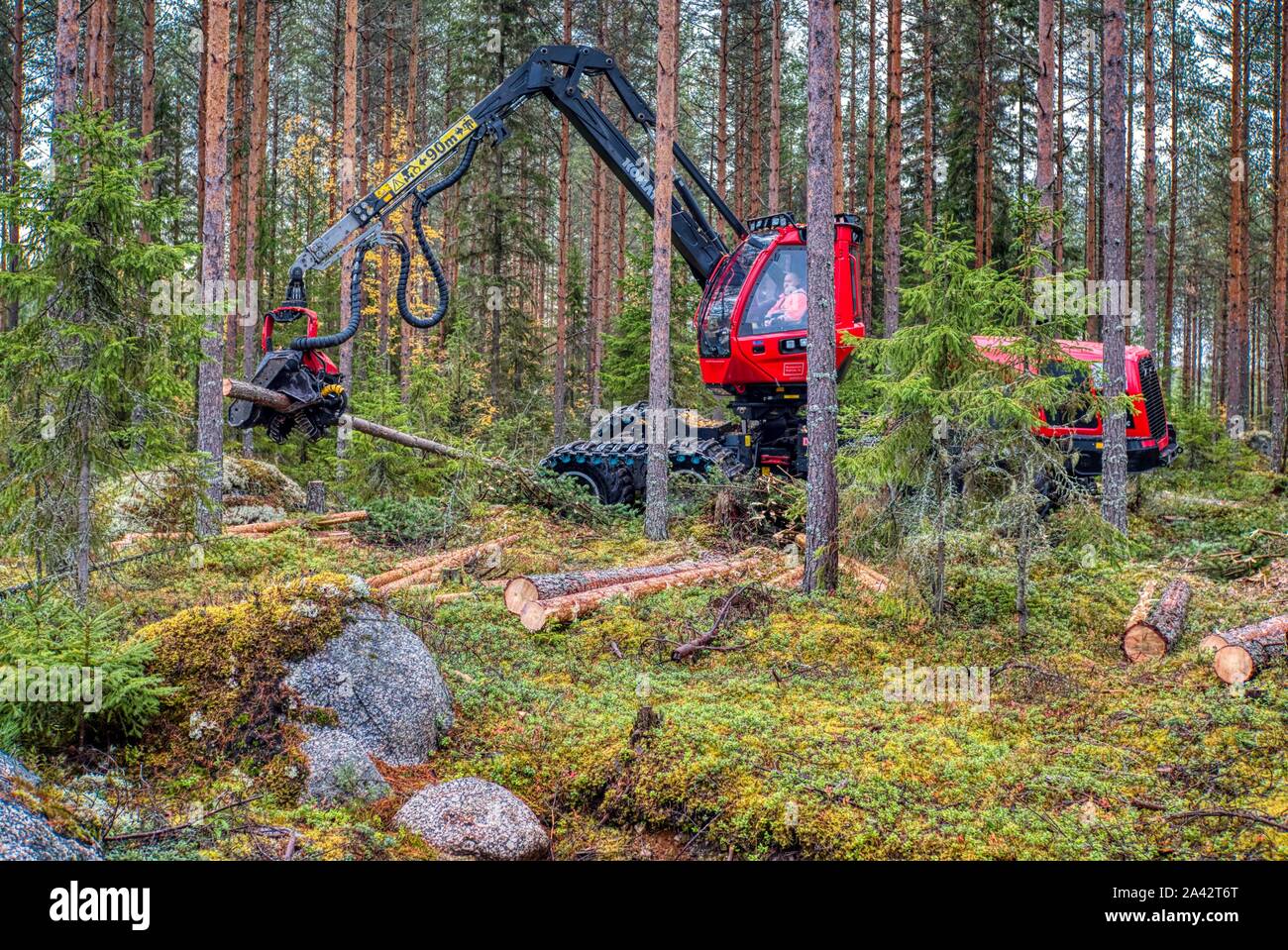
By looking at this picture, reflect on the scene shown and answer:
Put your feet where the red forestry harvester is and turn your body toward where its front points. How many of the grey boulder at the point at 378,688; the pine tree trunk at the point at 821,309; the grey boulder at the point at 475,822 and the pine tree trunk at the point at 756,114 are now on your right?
1

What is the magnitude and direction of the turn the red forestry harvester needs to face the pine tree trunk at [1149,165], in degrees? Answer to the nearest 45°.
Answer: approximately 135° to its right

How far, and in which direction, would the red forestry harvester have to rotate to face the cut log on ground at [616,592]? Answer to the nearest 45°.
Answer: approximately 90° to its left

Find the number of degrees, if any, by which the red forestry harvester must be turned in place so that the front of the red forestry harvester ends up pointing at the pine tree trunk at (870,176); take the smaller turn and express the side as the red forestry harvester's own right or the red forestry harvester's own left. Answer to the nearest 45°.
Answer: approximately 90° to the red forestry harvester's own right

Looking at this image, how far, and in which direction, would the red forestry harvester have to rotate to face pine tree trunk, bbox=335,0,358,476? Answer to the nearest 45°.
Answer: approximately 45° to its right

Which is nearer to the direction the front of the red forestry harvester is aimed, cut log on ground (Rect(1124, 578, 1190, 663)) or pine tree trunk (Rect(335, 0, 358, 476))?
the pine tree trunk

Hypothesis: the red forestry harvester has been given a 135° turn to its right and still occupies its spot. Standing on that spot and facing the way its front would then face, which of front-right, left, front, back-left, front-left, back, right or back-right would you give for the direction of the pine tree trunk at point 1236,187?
front

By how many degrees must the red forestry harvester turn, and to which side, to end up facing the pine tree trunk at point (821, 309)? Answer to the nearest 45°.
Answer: approximately 90° to its left

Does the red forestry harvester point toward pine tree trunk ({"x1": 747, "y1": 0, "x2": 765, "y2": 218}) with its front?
no

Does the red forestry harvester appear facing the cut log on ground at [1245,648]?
no

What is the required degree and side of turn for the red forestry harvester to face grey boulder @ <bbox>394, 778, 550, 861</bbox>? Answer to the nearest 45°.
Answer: approximately 90° to its left

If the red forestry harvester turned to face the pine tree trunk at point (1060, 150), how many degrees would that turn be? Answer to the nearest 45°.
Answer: approximately 135° to its right

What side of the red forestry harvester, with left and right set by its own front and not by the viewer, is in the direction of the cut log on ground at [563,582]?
left

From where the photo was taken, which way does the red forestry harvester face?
to the viewer's left

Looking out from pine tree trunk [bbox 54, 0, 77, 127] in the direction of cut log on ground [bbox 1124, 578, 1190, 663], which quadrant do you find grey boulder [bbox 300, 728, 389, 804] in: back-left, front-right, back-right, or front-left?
front-right
